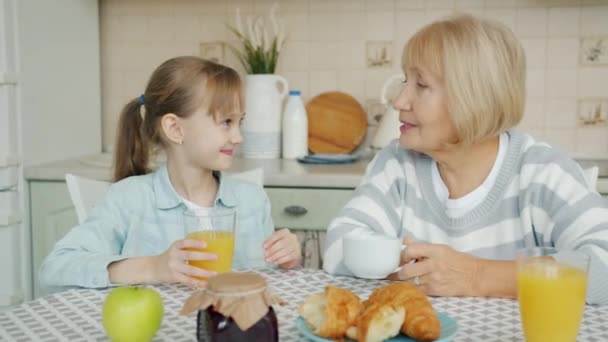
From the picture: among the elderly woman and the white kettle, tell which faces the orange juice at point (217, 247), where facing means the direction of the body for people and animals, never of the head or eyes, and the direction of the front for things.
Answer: the elderly woman

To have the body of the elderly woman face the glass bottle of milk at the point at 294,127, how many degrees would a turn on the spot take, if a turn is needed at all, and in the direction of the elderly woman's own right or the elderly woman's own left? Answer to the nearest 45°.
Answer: approximately 90° to the elderly woman's own right

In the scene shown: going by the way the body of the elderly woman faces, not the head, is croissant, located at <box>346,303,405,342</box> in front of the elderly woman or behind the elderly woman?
in front

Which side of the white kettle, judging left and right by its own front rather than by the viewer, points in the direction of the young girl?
right

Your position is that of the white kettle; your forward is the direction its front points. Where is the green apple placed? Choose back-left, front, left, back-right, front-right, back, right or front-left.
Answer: right

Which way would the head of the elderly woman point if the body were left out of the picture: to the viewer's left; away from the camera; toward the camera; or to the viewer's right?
to the viewer's left

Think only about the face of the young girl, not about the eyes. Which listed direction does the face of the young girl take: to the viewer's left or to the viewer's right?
to the viewer's right

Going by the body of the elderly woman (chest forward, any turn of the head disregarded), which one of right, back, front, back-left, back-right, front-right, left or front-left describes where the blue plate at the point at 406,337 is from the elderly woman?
front-left
